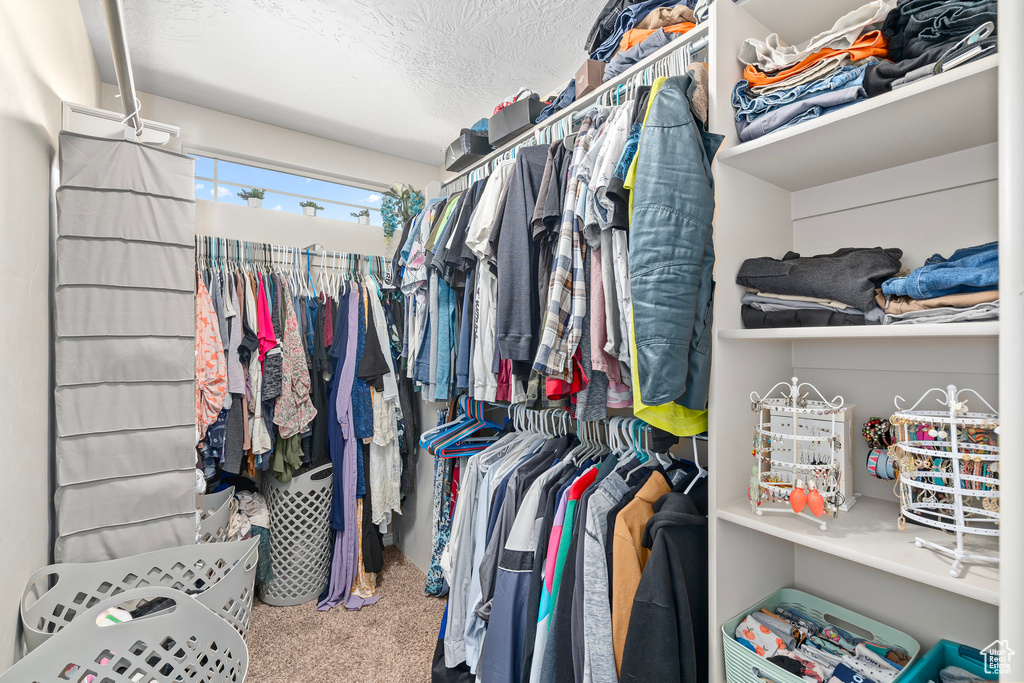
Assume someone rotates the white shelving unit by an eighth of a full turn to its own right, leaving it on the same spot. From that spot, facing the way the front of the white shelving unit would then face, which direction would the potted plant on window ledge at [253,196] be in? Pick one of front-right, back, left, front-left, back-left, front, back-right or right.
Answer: front

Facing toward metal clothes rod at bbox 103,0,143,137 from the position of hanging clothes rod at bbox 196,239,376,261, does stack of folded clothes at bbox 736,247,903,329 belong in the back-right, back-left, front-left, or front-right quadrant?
front-left

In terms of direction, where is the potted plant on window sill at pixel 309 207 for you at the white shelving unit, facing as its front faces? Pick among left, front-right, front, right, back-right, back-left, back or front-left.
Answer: front-right

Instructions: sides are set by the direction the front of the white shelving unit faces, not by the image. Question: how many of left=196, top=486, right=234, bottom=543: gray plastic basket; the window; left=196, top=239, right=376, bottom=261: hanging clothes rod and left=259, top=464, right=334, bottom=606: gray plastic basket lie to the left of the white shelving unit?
0

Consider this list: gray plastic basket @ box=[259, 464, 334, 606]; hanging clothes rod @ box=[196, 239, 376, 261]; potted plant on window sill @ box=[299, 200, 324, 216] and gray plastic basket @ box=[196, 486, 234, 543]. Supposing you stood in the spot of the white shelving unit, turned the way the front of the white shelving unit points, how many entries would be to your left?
0

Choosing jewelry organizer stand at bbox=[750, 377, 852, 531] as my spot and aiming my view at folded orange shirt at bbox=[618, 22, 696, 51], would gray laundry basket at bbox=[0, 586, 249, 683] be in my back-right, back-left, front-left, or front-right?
front-left

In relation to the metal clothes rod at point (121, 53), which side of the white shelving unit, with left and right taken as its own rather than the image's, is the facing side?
front

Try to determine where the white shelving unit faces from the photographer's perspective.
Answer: facing the viewer and to the left of the viewer

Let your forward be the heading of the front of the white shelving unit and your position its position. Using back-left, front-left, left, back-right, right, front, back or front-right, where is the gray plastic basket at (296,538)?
front-right

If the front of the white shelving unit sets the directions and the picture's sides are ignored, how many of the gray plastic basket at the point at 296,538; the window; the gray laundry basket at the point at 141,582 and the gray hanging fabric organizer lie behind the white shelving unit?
0
